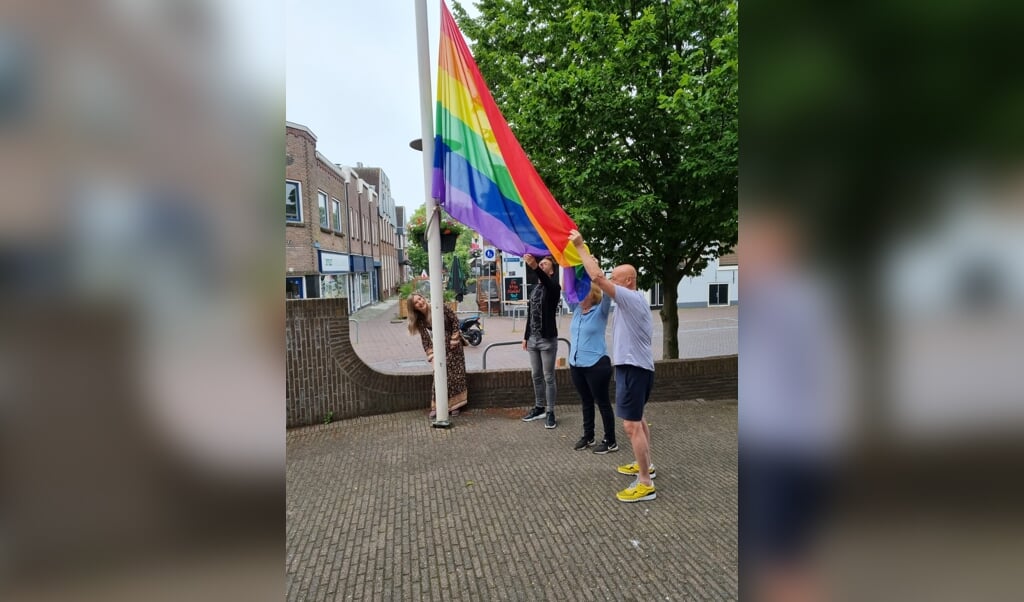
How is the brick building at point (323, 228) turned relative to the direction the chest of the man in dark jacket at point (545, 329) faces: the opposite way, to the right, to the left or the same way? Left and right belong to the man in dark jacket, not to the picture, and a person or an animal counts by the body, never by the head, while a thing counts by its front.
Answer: to the left

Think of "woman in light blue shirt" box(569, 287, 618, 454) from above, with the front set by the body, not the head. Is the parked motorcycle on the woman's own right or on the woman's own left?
on the woman's own right

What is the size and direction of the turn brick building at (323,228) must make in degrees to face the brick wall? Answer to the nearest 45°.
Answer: approximately 45° to its right

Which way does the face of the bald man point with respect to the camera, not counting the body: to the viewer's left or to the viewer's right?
to the viewer's left

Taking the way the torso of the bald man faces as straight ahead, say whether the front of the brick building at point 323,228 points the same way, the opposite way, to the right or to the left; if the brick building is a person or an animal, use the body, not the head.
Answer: the opposite way

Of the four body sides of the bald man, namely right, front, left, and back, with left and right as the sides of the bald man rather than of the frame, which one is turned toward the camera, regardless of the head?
left

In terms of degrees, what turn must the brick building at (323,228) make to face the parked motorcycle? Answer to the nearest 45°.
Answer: approximately 45° to its right

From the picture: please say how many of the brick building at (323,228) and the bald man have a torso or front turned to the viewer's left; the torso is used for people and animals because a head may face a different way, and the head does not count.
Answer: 1

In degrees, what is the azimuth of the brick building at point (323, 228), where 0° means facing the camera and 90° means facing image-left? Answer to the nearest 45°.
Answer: approximately 315°

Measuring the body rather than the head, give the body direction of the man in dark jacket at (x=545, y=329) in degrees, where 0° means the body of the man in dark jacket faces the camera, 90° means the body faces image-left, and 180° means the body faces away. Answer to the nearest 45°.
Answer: approximately 45°
